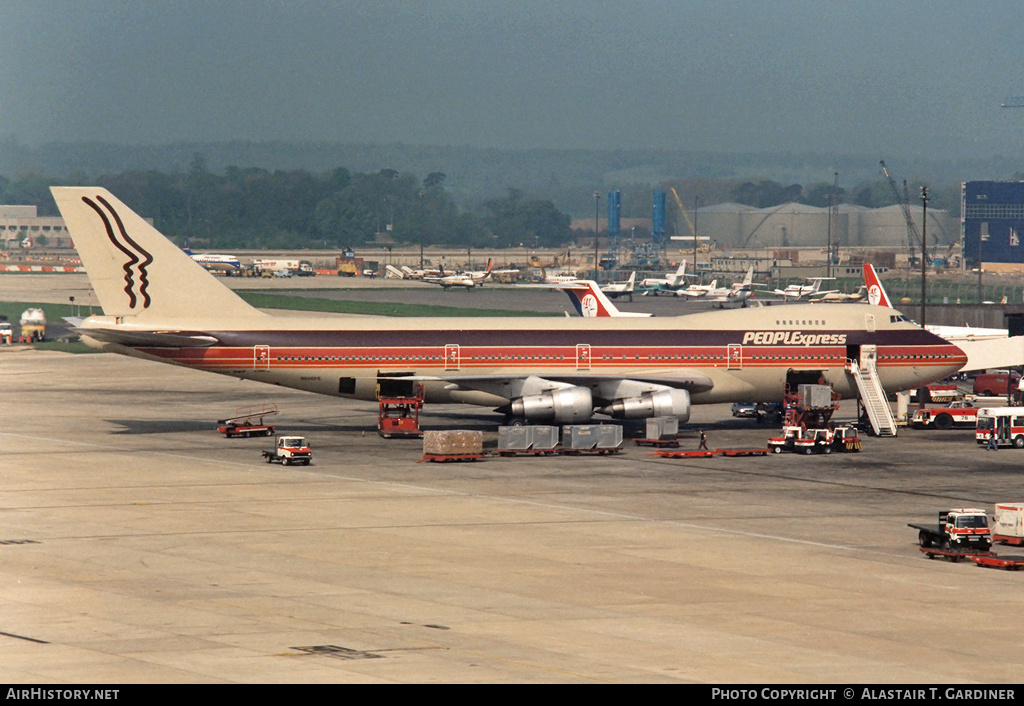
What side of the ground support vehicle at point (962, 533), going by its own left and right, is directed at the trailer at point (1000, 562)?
front

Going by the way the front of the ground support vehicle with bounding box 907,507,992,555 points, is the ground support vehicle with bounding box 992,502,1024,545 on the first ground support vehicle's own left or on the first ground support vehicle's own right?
on the first ground support vehicle's own left

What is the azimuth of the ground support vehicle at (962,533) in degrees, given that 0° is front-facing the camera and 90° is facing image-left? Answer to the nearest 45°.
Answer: approximately 315°
